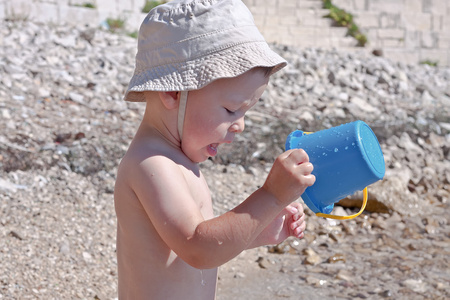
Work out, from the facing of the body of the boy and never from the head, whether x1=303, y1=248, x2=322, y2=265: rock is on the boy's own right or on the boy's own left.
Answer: on the boy's own left

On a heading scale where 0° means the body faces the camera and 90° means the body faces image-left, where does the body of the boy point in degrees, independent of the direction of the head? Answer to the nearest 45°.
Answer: approximately 270°
